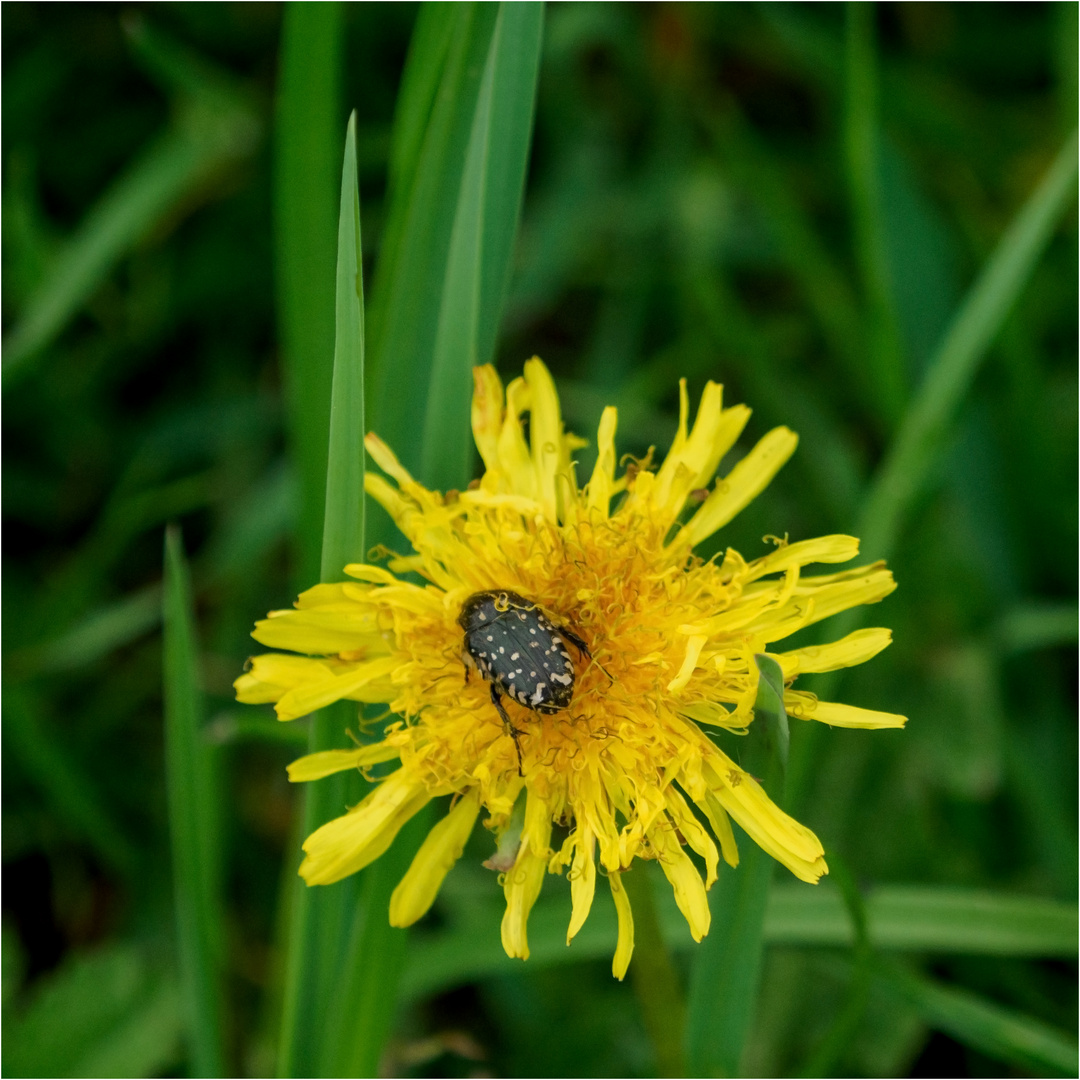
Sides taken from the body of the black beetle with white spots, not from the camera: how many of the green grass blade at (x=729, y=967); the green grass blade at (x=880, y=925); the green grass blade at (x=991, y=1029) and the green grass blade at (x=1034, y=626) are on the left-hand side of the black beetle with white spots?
0

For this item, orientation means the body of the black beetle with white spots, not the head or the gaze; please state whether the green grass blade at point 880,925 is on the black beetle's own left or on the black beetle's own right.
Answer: on the black beetle's own right

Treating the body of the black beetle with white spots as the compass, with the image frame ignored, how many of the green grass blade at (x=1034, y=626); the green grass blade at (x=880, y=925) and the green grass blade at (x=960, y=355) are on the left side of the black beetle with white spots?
0

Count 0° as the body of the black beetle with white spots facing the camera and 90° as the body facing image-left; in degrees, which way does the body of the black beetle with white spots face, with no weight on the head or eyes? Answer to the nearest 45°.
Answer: approximately 135°

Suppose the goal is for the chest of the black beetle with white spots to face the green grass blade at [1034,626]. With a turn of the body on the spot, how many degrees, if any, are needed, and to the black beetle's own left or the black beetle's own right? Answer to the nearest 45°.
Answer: approximately 90° to the black beetle's own right

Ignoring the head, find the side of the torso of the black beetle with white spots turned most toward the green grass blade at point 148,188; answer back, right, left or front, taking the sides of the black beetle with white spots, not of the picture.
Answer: front

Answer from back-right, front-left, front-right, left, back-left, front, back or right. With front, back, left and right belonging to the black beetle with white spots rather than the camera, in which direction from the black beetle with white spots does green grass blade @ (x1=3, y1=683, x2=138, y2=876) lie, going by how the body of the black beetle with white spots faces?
front

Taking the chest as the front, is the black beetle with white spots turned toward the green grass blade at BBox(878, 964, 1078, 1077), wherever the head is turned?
no
